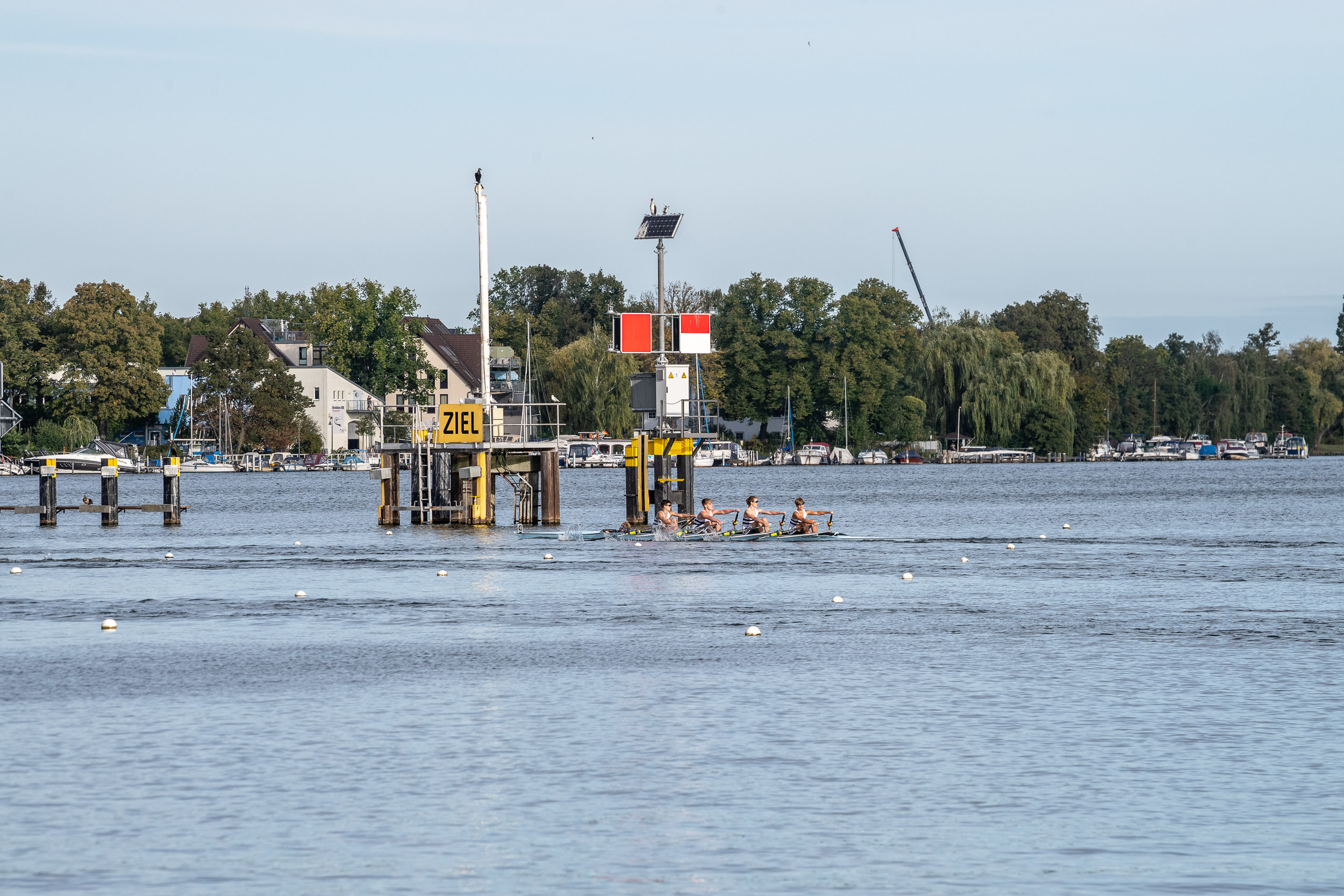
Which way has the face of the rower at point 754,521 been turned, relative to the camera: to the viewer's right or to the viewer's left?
to the viewer's right

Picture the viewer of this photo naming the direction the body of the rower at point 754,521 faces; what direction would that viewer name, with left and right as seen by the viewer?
facing to the right of the viewer

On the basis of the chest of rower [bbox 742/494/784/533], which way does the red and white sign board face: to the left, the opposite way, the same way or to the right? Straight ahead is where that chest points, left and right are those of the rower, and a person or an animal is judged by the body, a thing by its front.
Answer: to the right

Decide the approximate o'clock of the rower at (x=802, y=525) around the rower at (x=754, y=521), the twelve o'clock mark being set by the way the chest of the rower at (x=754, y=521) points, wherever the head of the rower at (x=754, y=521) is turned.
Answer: the rower at (x=802, y=525) is roughly at 11 o'clock from the rower at (x=754, y=521).

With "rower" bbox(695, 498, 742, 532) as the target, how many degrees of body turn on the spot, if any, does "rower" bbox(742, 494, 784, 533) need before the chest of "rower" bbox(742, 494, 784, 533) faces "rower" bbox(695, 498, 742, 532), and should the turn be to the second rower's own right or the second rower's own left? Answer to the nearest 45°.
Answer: approximately 180°

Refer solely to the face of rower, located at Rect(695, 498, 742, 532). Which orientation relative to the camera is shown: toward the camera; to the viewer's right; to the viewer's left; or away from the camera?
to the viewer's right

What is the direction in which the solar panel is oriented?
toward the camera

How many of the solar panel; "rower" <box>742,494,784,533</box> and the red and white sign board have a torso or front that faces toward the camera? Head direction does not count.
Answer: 2

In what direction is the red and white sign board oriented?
toward the camera

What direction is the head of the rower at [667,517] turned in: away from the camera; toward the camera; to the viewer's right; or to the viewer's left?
to the viewer's right

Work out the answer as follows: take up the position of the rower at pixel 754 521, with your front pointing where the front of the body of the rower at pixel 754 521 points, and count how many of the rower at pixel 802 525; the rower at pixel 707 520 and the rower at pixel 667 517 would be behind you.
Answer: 2

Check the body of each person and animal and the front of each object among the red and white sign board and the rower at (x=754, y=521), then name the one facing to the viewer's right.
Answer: the rower

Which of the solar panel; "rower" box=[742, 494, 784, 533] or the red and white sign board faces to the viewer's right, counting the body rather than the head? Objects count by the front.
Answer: the rower
